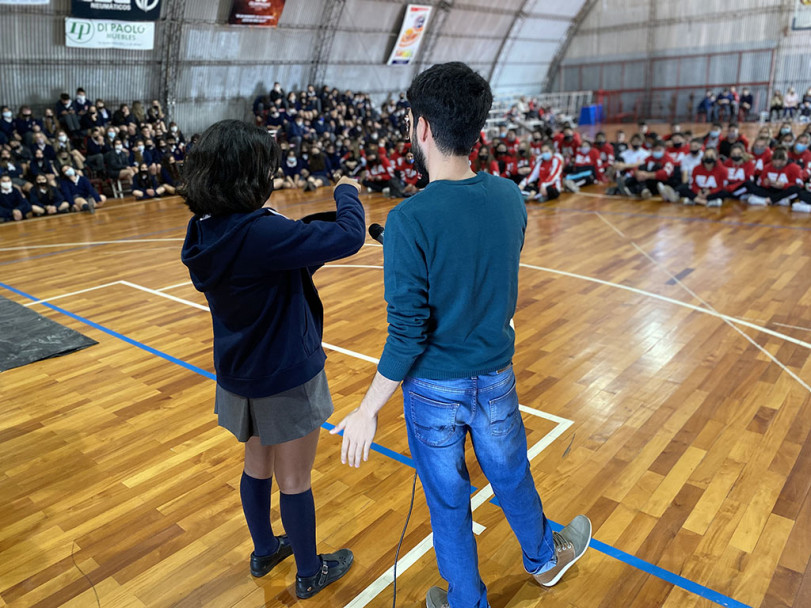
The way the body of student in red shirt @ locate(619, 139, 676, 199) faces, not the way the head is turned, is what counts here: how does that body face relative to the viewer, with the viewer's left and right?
facing the viewer and to the left of the viewer

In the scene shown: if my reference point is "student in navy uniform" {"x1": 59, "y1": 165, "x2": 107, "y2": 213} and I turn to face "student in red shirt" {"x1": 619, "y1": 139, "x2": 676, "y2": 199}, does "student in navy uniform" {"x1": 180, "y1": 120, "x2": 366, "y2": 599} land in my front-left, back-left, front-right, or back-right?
front-right

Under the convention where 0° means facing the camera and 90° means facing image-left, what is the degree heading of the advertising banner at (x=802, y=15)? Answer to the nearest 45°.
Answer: approximately 0°

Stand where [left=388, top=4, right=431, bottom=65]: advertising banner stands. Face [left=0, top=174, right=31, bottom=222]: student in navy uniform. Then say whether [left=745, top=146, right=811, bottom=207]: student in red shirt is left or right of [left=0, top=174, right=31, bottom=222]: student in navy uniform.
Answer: left

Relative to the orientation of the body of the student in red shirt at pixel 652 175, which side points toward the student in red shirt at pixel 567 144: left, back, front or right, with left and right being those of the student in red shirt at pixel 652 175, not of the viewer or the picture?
right

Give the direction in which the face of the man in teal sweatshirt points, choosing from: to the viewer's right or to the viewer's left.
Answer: to the viewer's left

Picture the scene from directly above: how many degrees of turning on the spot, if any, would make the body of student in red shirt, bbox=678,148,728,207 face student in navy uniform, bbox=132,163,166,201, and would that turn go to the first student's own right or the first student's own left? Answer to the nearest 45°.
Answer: approximately 90° to the first student's own right

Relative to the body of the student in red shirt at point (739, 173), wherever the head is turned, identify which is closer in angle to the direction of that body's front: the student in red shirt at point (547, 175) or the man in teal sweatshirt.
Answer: the man in teal sweatshirt

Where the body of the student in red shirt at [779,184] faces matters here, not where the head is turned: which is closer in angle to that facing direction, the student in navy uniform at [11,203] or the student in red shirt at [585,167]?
the student in navy uniform

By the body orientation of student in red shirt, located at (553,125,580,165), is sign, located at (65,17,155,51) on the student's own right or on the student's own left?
on the student's own right

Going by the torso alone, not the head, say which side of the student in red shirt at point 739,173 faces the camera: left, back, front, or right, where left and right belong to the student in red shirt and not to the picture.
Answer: front

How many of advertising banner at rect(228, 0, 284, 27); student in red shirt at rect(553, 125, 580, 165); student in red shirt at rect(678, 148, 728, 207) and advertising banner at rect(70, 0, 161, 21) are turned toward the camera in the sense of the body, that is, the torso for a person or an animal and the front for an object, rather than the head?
4

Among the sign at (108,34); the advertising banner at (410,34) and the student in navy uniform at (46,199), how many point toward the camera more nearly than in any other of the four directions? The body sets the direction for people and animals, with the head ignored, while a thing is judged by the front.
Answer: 3

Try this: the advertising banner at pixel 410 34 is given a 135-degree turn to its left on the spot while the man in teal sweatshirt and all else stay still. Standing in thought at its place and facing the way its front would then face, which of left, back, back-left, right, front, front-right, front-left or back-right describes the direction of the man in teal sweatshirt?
back-right

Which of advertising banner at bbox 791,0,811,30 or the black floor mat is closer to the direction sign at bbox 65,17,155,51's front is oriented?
the black floor mat

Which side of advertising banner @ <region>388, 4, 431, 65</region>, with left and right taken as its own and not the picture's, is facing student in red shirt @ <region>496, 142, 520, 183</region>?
front
